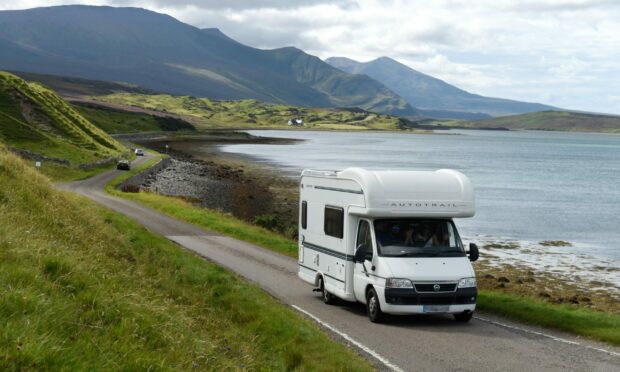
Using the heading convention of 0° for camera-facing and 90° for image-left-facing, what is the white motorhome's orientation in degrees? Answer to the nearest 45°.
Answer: approximately 315°
